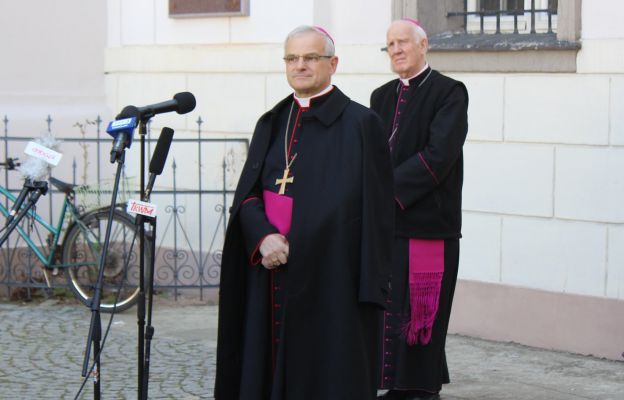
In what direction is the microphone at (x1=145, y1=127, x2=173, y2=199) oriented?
to the viewer's right

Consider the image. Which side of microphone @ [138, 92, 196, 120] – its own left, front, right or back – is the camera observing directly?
right

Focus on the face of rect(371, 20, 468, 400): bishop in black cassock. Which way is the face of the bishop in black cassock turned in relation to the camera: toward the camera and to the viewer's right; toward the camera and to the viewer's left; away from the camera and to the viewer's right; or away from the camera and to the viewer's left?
toward the camera and to the viewer's left

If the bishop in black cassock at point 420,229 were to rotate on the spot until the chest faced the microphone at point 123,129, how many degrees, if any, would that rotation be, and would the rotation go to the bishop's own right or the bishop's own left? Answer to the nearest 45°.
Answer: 0° — they already face it

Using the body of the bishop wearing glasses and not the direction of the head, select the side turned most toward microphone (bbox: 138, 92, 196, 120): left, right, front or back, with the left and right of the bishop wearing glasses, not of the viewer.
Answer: right

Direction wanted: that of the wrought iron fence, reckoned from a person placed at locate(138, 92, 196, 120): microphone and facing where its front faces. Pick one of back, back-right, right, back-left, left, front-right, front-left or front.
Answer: left

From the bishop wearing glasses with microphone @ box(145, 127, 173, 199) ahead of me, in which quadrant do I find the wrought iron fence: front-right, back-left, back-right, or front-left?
front-right

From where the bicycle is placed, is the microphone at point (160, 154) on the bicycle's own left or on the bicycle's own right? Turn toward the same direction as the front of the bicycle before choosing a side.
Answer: on the bicycle's own left

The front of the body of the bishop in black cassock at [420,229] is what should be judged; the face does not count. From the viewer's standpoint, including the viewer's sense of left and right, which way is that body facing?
facing the viewer and to the left of the viewer

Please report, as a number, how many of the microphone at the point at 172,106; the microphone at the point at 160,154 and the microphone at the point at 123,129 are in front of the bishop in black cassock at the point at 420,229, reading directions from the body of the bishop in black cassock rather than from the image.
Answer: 3

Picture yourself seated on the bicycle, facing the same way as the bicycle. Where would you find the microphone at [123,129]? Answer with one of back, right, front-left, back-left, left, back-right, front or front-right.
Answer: left

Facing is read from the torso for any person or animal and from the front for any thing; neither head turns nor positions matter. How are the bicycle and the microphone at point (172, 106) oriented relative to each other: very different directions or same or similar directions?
very different directions

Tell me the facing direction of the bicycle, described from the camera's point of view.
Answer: facing to the left of the viewer
